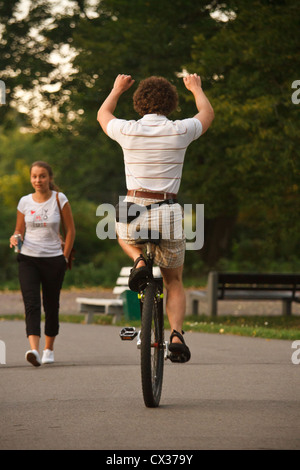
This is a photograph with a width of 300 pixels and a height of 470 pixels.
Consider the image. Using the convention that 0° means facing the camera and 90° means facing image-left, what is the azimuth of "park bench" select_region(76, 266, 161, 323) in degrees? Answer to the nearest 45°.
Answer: approximately 45°

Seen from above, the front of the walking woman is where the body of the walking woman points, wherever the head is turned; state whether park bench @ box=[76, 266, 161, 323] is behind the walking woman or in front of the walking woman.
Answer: behind

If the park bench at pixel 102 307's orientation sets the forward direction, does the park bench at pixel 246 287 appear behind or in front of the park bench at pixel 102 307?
behind
